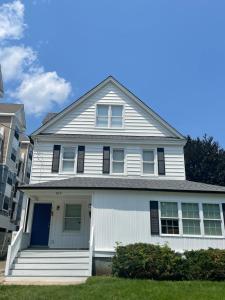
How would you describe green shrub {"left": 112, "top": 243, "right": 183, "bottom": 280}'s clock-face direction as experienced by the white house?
The green shrub is roughly at 11 o'clock from the white house.

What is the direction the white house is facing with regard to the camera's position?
facing the viewer

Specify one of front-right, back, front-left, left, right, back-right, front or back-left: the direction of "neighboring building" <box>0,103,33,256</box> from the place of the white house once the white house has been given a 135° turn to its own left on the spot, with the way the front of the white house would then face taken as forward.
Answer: left
